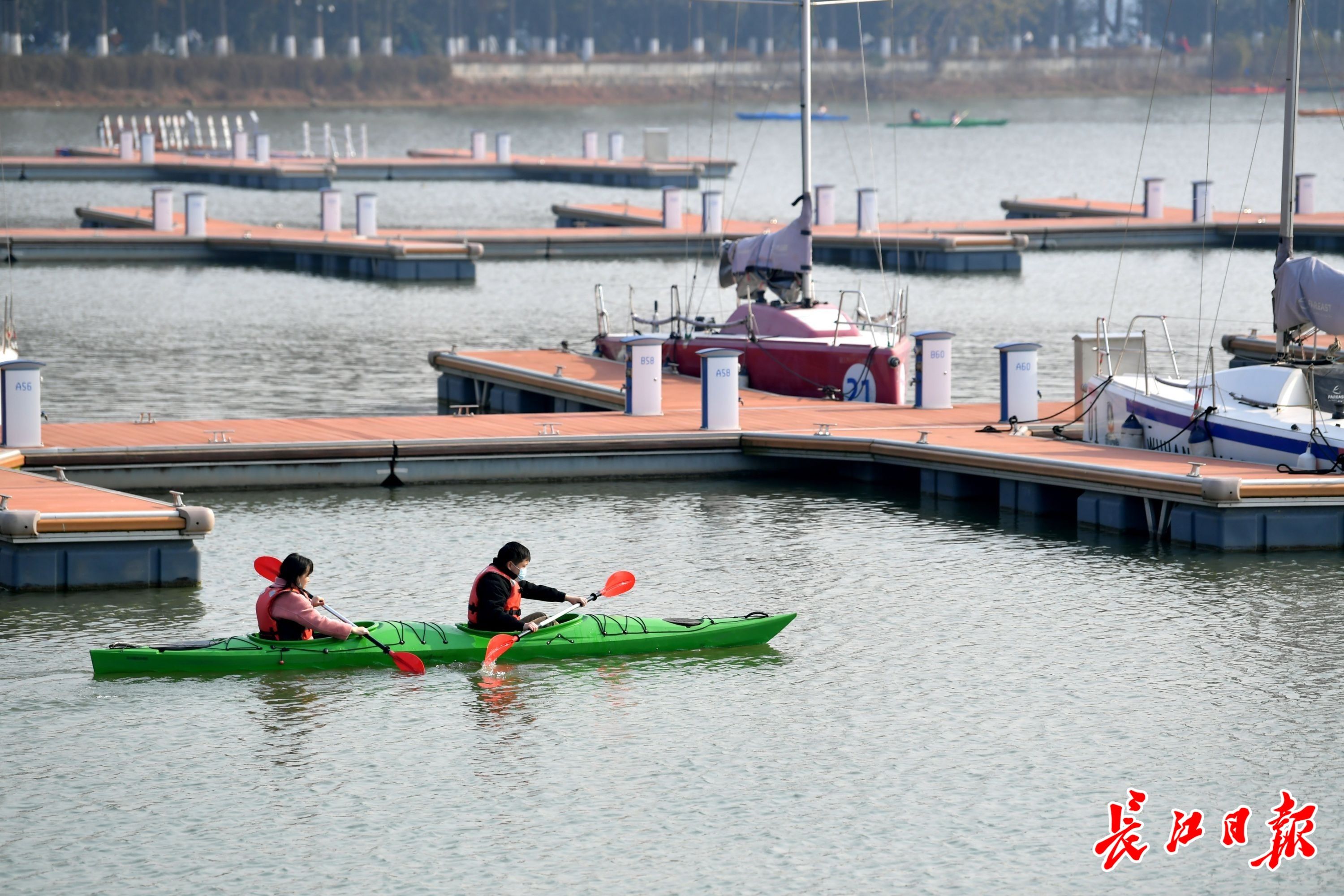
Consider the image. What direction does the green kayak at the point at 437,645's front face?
to the viewer's right

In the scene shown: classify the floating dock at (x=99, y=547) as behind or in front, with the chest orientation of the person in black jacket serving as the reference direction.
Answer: behind

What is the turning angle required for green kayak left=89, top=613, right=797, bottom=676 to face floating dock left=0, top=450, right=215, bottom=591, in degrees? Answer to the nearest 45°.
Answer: approximately 135° to its left

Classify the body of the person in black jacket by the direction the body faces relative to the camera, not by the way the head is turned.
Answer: to the viewer's right

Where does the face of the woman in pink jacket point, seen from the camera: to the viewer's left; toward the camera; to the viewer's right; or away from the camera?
to the viewer's right

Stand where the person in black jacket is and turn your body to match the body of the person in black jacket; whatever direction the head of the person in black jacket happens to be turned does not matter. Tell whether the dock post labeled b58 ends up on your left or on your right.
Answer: on your left

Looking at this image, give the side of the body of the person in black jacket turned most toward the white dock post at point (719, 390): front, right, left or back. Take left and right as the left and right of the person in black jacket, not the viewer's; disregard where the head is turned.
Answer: left

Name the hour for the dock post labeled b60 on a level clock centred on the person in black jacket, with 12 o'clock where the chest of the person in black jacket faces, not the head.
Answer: The dock post labeled b60 is roughly at 10 o'clock from the person in black jacket.

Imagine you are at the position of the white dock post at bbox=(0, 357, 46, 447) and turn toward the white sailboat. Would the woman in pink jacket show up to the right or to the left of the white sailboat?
right

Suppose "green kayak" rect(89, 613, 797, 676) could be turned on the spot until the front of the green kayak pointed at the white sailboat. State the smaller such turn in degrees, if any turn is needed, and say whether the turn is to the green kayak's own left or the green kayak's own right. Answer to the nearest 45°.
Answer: approximately 45° to the green kayak's own left

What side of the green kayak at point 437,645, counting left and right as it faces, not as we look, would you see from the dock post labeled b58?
left
